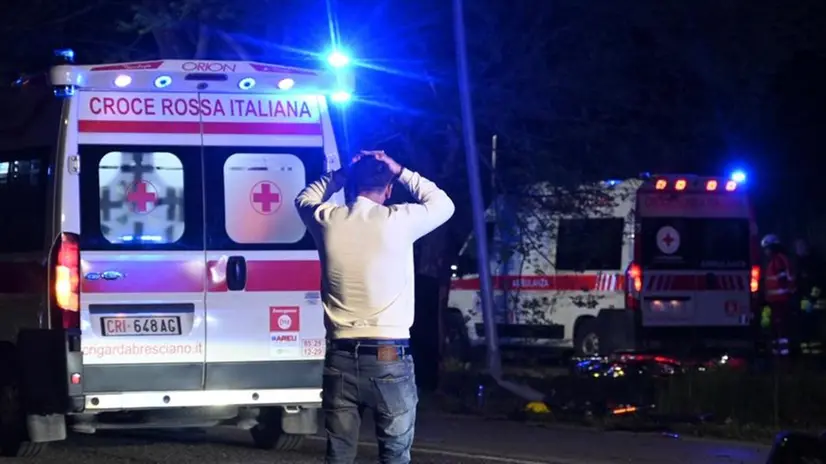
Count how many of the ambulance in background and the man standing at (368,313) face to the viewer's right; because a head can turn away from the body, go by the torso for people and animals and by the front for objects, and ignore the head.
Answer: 0

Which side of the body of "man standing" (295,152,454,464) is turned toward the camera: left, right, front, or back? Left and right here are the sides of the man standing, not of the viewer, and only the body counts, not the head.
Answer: back

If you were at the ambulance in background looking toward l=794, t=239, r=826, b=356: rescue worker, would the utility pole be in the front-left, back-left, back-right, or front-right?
back-right

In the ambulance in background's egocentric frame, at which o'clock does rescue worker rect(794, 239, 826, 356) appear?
The rescue worker is roughly at 5 o'clock from the ambulance in background.

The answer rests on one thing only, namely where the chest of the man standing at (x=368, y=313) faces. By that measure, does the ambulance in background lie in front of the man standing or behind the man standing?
in front

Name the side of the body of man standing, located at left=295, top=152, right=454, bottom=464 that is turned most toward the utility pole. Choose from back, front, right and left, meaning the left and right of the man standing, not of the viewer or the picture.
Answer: front

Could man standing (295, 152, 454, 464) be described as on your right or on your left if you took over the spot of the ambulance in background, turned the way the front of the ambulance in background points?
on your left

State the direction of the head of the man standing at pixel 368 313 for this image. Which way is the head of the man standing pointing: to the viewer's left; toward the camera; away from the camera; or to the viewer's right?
away from the camera

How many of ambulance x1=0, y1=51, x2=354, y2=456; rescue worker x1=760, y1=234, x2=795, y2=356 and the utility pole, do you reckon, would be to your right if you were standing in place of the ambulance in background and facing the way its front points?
1

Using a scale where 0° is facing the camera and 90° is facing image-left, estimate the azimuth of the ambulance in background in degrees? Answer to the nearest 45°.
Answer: approximately 135°

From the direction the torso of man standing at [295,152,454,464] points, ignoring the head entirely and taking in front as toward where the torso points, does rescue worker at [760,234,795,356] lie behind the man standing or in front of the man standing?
in front

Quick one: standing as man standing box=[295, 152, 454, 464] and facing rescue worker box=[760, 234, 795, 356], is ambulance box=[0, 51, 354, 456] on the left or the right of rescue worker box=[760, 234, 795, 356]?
left
